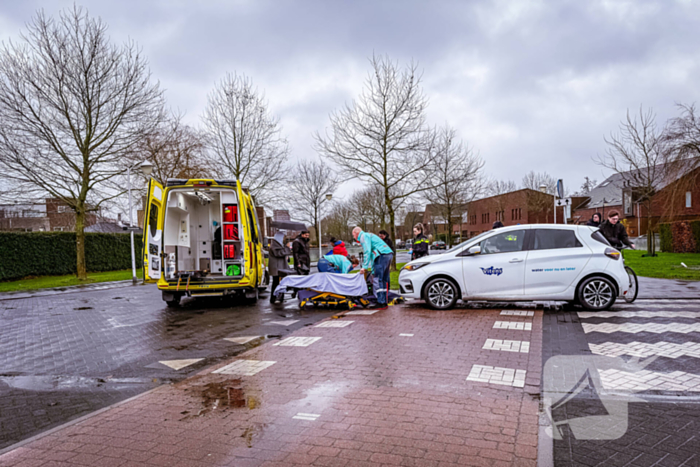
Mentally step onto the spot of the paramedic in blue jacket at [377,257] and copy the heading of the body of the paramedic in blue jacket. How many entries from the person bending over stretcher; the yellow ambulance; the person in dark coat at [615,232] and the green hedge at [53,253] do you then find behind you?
1

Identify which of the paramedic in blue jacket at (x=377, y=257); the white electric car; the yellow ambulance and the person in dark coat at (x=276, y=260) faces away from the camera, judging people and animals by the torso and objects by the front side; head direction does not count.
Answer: the yellow ambulance

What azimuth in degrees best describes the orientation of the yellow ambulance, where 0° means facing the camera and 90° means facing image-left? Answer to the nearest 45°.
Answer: approximately 180°

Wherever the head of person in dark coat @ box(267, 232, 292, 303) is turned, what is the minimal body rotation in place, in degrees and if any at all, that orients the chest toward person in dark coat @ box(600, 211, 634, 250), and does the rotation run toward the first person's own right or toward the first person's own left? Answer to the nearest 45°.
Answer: approximately 45° to the first person's own right

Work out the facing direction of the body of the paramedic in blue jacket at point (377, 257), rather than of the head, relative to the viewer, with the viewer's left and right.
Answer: facing to the left of the viewer

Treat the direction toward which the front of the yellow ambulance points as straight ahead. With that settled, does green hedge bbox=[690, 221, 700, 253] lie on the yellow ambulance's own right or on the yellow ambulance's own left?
on the yellow ambulance's own right

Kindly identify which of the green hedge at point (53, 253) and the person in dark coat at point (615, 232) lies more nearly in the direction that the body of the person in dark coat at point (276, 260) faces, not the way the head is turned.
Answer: the person in dark coat

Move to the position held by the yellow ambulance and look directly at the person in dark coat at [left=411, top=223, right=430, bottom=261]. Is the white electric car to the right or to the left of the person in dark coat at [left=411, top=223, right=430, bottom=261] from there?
right

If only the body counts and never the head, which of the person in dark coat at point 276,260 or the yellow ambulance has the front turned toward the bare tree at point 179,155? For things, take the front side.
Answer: the yellow ambulance

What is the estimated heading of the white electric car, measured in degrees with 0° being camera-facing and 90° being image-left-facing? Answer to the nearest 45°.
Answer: approximately 90°

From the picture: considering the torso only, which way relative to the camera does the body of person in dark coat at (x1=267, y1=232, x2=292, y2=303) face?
to the viewer's right
